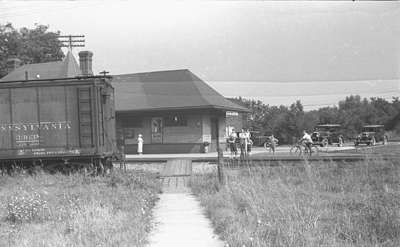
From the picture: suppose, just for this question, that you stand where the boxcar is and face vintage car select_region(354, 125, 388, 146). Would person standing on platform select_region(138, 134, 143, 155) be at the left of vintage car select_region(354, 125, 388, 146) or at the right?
left

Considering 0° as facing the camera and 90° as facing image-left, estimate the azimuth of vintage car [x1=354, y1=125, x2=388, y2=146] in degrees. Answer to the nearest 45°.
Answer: approximately 45°

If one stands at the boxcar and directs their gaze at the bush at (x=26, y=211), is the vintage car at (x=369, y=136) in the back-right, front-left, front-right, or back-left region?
back-left

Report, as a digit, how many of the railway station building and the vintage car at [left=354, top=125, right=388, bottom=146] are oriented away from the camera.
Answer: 0

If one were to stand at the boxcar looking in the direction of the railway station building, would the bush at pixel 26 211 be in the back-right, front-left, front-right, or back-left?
back-right

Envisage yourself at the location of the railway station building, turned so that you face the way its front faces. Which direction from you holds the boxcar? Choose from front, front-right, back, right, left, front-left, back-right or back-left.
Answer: front

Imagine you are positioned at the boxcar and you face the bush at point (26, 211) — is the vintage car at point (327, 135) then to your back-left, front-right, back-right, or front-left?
back-left

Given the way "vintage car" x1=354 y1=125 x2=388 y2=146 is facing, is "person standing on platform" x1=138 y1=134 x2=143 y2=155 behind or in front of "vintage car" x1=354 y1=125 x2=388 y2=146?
in front

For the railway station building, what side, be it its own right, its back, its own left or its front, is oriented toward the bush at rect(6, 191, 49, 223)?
front

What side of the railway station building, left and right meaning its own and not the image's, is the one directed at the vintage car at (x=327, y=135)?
left

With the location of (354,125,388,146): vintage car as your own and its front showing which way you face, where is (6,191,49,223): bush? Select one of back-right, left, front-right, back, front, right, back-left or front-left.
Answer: front-left

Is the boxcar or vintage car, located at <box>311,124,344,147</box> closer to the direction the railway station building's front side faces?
the boxcar
